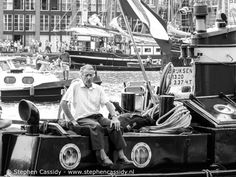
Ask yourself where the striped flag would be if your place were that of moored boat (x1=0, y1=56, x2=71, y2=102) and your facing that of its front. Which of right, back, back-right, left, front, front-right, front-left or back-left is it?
right

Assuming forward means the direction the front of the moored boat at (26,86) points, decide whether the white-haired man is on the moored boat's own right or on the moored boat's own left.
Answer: on the moored boat's own right

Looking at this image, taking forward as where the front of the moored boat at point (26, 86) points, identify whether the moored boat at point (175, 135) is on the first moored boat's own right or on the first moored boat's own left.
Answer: on the first moored boat's own right

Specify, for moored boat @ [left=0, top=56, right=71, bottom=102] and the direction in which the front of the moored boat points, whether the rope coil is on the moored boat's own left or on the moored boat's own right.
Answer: on the moored boat's own right
